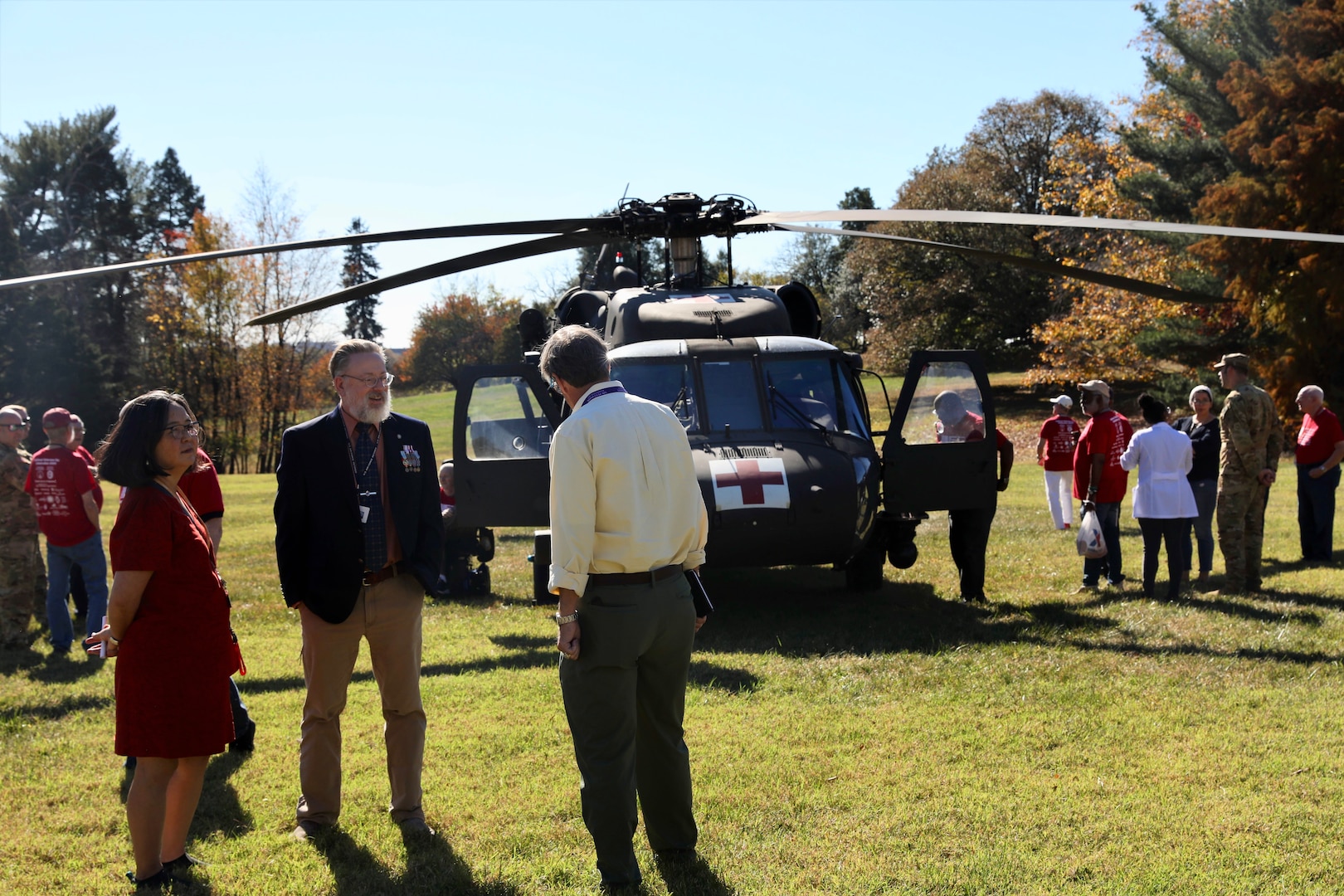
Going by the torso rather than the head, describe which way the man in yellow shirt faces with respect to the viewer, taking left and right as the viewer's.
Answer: facing away from the viewer and to the left of the viewer

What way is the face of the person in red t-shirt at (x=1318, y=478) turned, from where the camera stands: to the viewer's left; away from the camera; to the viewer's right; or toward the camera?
to the viewer's left

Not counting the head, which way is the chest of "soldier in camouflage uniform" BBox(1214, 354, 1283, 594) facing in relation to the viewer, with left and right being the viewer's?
facing away from the viewer and to the left of the viewer
